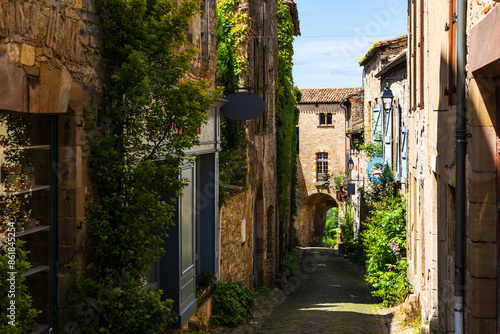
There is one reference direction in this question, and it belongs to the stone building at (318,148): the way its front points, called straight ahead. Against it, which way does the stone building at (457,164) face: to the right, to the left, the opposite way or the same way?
to the right

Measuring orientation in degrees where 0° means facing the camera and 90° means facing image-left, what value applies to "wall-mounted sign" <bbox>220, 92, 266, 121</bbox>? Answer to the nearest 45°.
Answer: approximately 0°

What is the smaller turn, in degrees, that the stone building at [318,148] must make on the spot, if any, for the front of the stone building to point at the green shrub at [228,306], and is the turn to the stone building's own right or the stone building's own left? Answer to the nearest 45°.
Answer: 0° — it already faces it

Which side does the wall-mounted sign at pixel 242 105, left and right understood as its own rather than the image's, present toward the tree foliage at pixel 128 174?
front

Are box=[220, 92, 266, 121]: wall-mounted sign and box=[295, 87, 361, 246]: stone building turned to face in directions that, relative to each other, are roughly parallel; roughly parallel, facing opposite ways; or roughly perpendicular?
roughly parallel

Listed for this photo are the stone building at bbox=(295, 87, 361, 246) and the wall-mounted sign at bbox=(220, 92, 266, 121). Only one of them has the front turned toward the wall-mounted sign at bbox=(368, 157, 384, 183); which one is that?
the stone building

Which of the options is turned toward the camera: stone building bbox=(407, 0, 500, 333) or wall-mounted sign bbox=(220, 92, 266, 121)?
the wall-mounted sign

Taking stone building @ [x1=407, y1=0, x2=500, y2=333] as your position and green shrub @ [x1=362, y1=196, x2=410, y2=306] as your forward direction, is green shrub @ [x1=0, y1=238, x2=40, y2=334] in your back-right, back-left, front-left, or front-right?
back-left

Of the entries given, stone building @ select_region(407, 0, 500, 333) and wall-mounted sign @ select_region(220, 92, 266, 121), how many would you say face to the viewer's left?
1

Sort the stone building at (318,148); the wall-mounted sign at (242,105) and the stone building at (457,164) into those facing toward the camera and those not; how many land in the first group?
2

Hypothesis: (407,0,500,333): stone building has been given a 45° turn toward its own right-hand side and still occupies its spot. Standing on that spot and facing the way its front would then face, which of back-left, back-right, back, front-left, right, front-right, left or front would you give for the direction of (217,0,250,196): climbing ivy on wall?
front

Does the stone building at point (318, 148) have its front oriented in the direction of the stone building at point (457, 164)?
yes

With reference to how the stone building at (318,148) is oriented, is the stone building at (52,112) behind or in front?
in front

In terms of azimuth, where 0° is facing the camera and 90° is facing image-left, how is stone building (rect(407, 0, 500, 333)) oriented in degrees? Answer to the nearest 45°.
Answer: approximately 90°

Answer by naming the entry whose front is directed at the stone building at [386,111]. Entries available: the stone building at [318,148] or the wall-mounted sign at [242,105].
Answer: the stone building at [318,148]

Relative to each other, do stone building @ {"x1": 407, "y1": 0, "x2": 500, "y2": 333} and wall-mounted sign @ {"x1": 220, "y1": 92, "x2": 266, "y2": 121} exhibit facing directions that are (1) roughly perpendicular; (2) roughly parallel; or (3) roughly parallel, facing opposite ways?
roughly perpendicular
